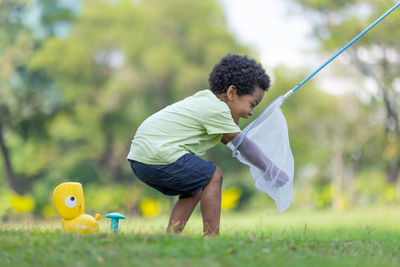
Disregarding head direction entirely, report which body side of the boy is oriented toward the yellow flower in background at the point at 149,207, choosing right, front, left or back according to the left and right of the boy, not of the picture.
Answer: left

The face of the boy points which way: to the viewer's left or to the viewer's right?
to the viewer's right

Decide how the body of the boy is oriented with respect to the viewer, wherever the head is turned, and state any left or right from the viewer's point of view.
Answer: facing to the right of the viewer

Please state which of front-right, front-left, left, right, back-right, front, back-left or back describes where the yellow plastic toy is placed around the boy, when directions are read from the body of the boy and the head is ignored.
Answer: back

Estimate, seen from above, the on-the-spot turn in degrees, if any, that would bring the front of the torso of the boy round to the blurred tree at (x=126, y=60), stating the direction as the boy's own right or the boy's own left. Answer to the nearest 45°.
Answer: approximately 90° to the boy's own left

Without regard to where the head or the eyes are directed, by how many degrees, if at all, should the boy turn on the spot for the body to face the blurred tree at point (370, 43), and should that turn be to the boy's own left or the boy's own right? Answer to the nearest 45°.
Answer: approximately 90° to the boy's own left
